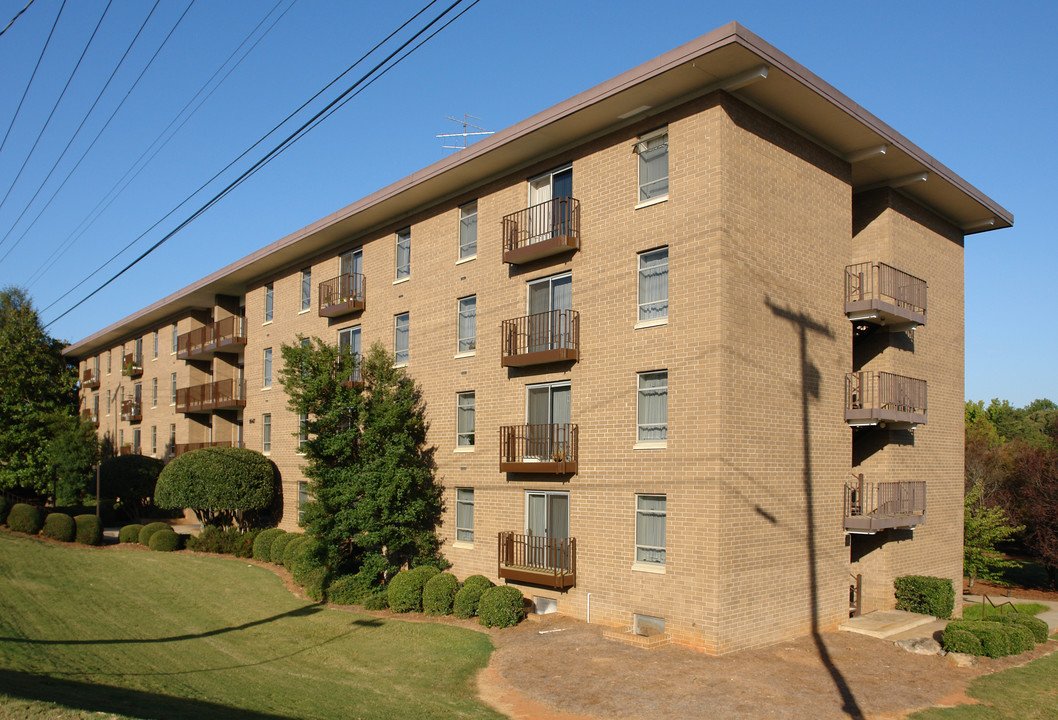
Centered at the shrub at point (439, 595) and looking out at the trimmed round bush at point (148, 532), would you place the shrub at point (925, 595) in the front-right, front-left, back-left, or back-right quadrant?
back-right

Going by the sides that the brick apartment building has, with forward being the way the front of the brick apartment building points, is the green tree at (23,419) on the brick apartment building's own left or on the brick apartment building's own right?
on the brick apartment building's own right

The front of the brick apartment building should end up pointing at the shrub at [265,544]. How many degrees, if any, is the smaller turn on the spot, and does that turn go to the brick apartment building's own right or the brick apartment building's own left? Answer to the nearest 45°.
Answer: approximately 90° to the brick apartment building's own right

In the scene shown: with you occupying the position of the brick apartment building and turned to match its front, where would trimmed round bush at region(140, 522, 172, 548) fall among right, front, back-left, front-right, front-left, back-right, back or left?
right

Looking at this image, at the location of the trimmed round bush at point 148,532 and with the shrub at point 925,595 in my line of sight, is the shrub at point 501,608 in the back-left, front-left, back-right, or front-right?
front-right

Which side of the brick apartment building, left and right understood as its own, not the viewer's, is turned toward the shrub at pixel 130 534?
right

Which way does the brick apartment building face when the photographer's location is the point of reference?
facing the viewer and to the left of the viewer

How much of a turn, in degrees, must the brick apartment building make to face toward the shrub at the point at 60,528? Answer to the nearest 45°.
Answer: approximately 90° to its right
